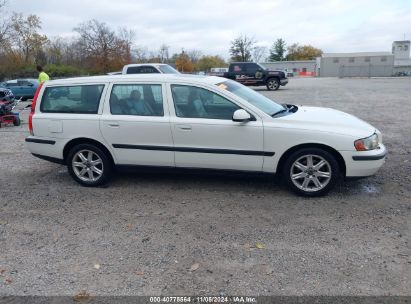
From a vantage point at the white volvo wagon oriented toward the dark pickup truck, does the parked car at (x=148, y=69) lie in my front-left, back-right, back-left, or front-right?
front-left

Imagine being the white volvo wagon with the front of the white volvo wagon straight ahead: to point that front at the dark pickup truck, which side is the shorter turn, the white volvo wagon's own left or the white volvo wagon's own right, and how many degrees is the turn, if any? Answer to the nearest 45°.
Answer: approximately 90° to the white volvo wagon's own left

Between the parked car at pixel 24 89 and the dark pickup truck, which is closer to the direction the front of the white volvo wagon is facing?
the dark pickup truck

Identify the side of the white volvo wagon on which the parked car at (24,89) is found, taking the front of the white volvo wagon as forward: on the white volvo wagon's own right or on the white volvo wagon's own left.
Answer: on the white volvo wagon's own left

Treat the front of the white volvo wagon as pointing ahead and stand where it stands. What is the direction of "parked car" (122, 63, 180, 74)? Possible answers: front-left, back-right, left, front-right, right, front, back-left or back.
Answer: left

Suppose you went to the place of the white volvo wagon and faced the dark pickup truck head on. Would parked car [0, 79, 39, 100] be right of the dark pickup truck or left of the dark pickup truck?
left

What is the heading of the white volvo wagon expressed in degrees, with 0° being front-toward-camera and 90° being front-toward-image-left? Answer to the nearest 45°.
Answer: approximately 270°
